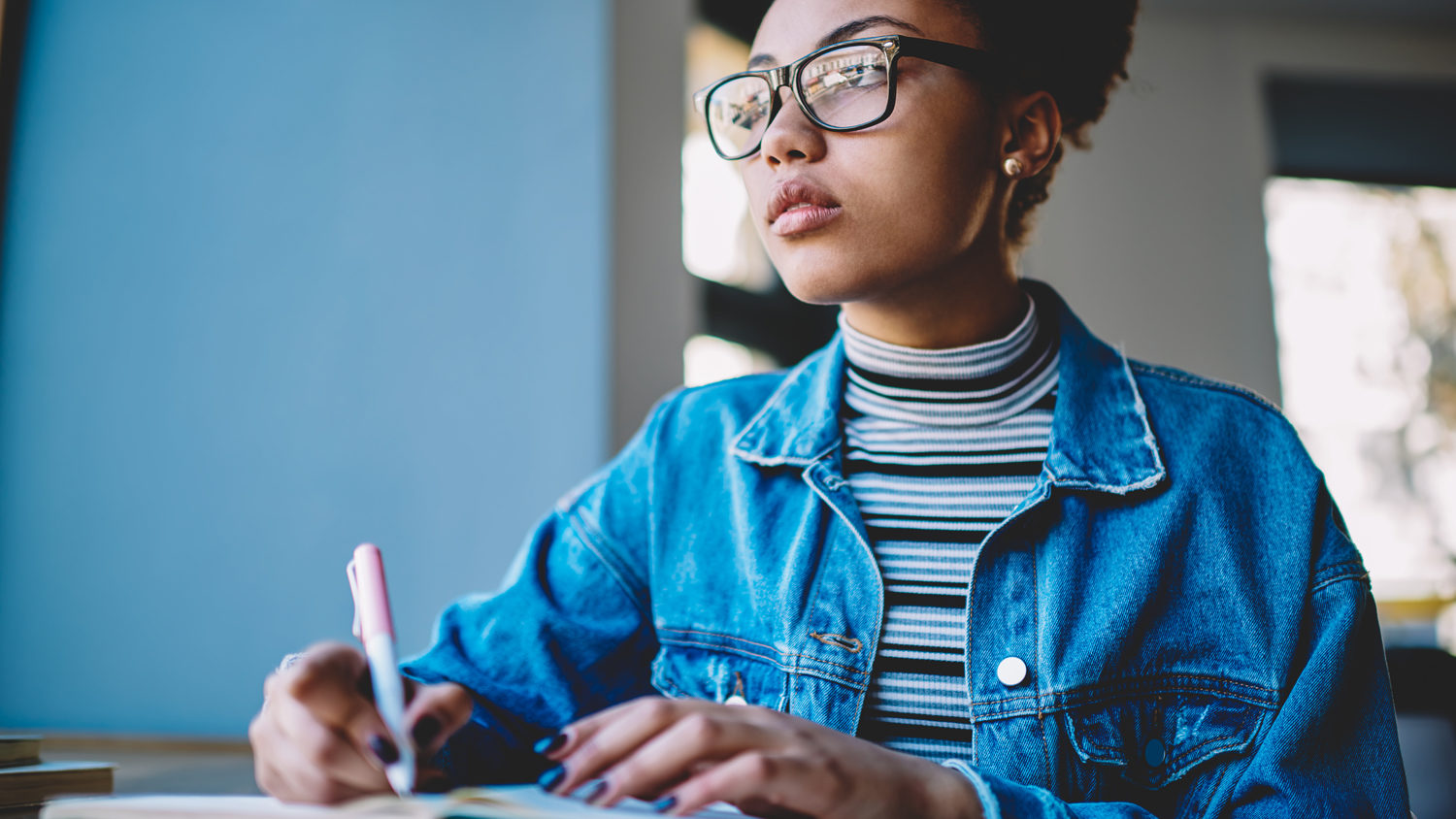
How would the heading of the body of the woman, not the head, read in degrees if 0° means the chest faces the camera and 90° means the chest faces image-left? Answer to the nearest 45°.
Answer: approximately 45°
